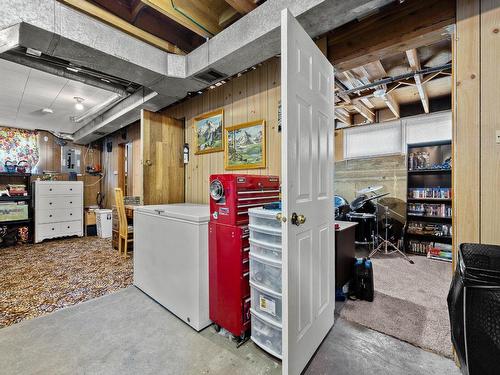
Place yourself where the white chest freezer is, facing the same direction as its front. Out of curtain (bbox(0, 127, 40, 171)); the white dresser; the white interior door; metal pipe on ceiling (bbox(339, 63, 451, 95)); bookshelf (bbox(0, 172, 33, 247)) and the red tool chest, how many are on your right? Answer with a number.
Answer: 3

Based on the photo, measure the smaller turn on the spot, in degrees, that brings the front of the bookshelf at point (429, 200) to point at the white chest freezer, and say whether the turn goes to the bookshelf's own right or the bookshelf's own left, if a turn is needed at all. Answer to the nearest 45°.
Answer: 0° — it already faces it

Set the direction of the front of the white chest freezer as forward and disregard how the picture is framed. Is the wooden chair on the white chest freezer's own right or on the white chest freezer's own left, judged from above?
on the white chest freezer's own right

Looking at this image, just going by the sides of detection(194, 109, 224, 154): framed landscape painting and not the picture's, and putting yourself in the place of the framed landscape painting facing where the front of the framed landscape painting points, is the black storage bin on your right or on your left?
on your left

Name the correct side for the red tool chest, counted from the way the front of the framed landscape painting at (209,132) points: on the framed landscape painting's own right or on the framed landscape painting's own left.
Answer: on the framed landscape painting's own left
